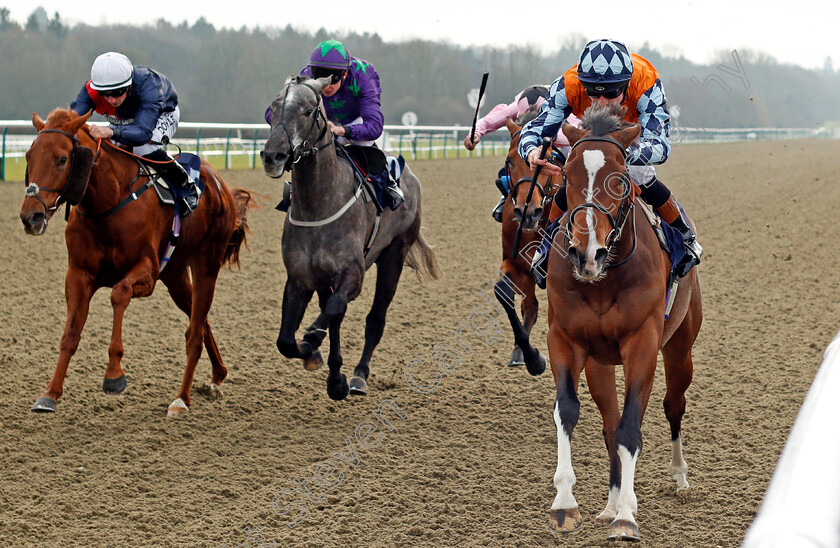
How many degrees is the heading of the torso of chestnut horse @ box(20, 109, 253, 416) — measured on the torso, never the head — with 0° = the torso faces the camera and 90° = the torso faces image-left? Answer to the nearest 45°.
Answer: approximately 45°

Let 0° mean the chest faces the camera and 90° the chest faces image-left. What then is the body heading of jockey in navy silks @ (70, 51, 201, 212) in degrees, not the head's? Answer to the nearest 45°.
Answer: approximately 45°

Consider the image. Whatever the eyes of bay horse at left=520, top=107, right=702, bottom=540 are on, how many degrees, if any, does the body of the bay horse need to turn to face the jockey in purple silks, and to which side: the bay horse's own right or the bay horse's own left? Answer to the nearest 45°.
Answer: approximately 135° to the bay horse's own right

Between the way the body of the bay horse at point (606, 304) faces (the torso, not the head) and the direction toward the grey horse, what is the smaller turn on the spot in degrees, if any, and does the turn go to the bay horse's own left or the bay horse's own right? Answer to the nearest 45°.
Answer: approximately 135° to the bay horse's own right

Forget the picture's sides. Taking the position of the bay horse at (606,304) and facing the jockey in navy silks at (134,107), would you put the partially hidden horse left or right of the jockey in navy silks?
right

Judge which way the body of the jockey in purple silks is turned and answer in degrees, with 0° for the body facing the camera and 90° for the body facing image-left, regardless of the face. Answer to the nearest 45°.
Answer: approximately 45°

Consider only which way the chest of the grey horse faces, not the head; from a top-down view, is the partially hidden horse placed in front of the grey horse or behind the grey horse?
behind

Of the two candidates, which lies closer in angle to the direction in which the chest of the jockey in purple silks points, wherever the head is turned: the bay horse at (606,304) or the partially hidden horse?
the bay horse

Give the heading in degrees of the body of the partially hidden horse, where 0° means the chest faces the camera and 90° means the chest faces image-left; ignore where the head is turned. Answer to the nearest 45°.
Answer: approximately 0°

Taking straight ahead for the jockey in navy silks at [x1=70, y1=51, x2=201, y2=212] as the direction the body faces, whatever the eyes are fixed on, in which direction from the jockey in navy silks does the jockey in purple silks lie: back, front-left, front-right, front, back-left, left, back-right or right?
back-left

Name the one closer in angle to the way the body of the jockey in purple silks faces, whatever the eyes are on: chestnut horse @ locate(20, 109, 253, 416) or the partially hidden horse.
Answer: the chestnut horse

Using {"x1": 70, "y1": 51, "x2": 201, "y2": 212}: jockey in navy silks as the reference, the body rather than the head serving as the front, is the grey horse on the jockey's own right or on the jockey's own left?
on the jockey's own left

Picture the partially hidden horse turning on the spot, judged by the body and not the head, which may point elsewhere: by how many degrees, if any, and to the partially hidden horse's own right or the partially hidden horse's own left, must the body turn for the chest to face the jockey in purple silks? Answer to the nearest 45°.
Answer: approximately 90° to the partially hidden horse's own right

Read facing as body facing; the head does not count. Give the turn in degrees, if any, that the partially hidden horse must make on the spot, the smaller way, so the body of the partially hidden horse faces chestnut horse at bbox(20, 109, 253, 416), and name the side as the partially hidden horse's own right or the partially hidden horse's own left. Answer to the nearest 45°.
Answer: approximately 45° to the partially hidden horse's own right
